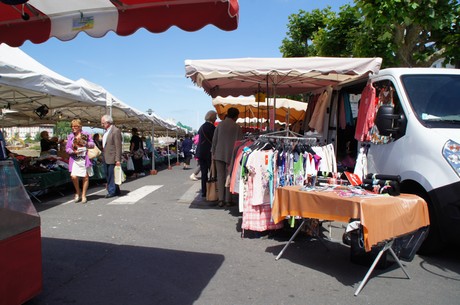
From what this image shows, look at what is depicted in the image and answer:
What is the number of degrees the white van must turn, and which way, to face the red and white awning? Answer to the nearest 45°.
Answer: approximately 90° to its right

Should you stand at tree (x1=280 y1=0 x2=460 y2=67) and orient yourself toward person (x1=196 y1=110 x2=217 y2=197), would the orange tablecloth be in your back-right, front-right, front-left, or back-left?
front-left

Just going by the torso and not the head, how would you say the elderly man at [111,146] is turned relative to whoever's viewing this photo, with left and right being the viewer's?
facing the viewer and to the left of the viewer

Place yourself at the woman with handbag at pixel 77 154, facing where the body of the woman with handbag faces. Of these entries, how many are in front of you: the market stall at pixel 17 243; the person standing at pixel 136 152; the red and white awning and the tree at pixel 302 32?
2

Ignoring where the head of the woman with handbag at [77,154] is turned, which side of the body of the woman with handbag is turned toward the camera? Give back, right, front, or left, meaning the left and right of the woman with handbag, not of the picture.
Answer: front

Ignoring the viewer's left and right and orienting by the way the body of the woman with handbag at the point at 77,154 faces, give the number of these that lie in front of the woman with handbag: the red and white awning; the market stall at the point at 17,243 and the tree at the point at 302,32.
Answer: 2

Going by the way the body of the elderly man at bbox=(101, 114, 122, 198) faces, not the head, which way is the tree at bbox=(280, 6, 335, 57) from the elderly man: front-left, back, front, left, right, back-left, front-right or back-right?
back

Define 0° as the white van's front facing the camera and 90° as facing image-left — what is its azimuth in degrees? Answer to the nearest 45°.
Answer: approximately 315°

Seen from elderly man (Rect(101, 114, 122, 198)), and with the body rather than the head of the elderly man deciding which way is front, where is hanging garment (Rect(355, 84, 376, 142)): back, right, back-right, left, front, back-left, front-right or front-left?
left

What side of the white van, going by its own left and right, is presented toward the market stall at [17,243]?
right

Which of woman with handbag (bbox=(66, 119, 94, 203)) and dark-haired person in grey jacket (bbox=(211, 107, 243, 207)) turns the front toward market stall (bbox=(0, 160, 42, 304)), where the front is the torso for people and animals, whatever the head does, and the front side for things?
the woman with handbag

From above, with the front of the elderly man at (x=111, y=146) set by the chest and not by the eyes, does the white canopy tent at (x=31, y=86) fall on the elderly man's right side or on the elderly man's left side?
on the elderly man's right side

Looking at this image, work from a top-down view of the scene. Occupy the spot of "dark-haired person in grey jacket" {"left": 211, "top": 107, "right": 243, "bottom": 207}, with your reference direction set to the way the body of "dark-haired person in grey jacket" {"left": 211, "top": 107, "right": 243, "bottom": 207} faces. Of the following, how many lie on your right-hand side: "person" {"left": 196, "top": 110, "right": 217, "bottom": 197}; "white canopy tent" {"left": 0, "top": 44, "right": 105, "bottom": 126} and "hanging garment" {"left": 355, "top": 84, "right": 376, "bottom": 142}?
1

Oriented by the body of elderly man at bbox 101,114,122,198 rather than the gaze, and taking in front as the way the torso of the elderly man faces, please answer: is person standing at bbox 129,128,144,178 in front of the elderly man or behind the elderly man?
behind

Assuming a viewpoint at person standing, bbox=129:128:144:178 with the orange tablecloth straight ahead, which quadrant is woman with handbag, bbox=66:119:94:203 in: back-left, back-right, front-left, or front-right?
front-right

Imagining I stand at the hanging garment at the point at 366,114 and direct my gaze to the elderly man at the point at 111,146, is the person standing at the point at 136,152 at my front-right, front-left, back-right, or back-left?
front-right

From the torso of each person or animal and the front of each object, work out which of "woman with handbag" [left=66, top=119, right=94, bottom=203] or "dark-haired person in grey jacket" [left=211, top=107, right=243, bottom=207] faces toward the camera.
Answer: the woman with handbag
